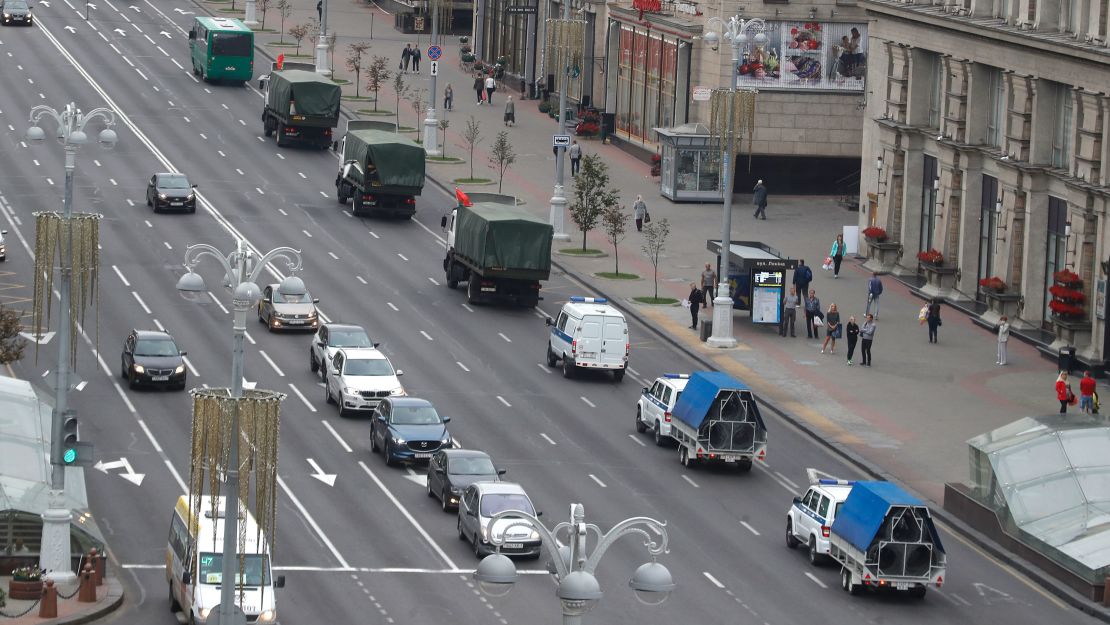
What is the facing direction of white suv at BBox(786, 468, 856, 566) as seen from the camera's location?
facing away from the viewer and to the left of the viewer

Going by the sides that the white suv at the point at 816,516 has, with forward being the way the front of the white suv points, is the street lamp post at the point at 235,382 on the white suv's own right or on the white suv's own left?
on the white suv's own left

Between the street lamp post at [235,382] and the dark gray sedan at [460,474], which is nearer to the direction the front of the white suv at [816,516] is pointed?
the dark gray sedan

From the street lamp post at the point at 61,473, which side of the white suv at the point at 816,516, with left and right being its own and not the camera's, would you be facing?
left

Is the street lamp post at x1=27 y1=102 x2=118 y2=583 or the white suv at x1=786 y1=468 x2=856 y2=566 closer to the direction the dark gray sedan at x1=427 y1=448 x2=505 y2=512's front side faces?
the white suv

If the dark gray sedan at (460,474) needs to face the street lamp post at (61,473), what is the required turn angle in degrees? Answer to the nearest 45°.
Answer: approximately 90° to its right

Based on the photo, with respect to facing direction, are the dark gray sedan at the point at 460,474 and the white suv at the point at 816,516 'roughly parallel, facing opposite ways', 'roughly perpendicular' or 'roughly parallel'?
roughly parallel, facing opposite ways

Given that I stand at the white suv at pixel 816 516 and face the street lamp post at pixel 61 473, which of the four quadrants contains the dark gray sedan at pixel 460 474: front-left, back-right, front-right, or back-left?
front-right

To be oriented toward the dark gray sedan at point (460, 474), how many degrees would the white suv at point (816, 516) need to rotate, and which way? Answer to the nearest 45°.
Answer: approximately 45° to its left

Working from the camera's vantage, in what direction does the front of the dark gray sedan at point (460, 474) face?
facing the viewer and to the right of the viewer
